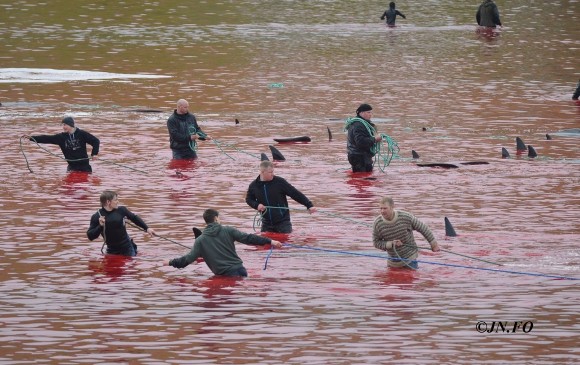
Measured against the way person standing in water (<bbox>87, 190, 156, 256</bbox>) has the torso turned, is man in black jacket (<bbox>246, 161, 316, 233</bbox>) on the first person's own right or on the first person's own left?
on the first person's own left

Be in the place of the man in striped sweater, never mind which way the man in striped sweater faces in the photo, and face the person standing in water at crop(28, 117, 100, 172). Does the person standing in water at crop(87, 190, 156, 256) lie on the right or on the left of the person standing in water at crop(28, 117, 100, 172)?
left

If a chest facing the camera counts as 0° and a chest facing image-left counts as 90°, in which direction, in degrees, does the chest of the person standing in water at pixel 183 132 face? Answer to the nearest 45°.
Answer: approximately 315°

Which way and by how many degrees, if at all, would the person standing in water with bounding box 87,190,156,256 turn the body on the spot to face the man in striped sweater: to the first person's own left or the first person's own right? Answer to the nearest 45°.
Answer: approximately 45° to the first person's own left

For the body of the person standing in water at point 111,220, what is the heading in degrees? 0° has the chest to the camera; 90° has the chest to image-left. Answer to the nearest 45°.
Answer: approximately 315°

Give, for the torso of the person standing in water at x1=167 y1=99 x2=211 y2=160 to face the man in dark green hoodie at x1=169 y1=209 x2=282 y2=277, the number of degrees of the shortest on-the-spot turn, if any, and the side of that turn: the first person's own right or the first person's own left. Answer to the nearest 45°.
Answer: approximately 45° to the first person's own right

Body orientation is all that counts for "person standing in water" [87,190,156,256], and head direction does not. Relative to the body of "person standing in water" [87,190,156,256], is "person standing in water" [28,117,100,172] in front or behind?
behind

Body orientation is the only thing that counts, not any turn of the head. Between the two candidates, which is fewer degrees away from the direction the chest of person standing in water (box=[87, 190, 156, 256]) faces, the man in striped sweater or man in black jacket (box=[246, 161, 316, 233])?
the man in striped sweater

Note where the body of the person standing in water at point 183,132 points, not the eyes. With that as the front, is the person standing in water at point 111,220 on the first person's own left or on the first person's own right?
on the first person's own right

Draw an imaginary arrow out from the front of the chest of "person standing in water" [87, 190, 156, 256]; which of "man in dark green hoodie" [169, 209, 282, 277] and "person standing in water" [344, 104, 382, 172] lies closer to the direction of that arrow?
the man in dark green hoodie
